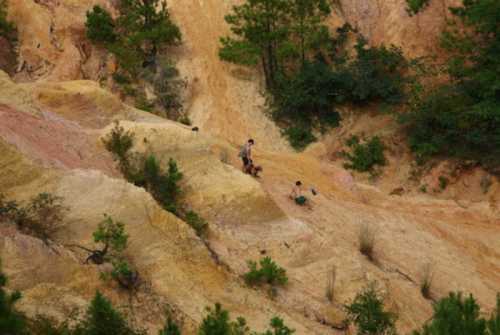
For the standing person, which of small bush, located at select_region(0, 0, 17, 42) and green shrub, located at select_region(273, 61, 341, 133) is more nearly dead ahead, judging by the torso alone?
the green shrub

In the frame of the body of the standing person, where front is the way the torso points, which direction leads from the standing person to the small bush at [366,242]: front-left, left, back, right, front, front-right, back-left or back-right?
front-right

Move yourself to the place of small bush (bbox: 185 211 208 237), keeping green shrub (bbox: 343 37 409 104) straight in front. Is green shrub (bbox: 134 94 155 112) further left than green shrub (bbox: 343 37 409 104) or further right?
left

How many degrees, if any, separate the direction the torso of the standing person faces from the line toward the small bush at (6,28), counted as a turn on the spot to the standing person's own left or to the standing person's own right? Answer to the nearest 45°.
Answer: approximately 135° to the standing person's own left

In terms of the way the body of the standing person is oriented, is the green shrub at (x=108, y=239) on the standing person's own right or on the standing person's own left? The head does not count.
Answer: on the standing person's own right

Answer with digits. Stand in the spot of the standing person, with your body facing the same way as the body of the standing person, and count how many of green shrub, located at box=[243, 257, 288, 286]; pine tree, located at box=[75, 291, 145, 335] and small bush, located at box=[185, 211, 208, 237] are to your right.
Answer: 3
